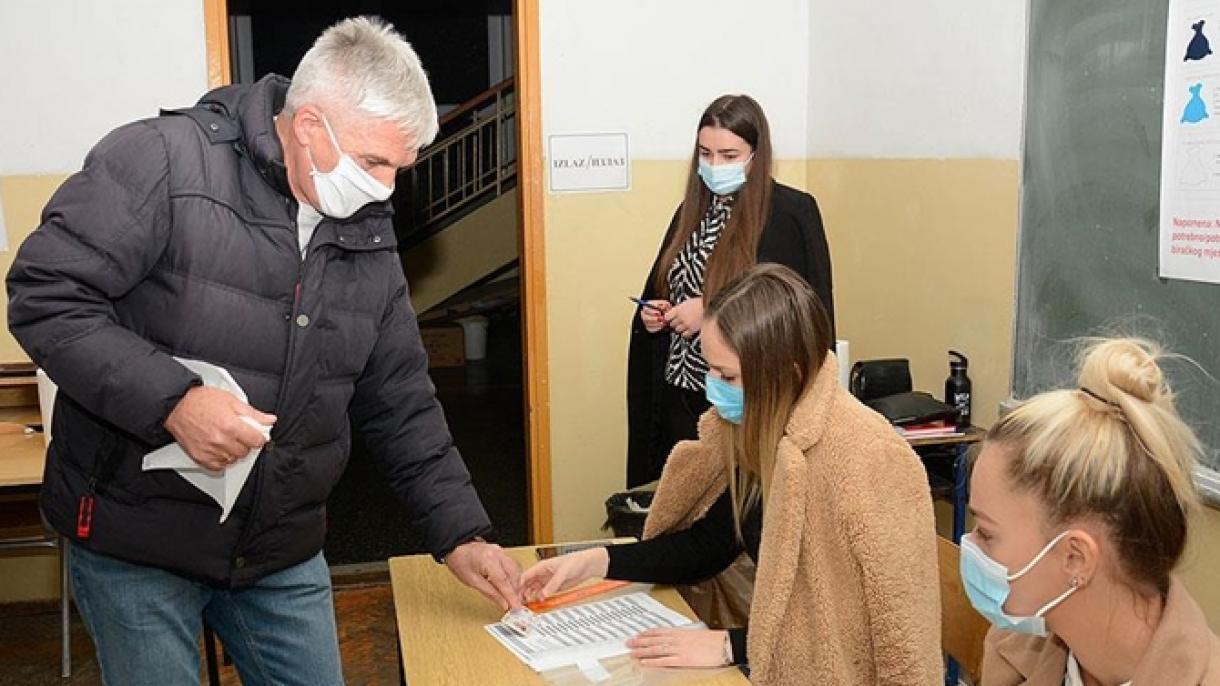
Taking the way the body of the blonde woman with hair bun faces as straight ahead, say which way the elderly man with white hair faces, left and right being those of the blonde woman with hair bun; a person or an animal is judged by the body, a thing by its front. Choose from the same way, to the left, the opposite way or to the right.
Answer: the opposite way

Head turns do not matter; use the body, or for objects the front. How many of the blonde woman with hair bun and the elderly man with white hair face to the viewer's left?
1

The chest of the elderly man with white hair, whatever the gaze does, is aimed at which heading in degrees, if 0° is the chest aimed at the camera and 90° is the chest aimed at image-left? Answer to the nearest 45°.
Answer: approximately 315°

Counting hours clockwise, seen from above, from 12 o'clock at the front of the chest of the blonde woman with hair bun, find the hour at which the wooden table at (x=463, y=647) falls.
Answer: The wooden table is roughly at 12 o'clock from the blonde woman with hair bun.

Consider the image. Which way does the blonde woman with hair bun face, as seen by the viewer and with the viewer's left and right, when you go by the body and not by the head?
facing to the left of the viewer

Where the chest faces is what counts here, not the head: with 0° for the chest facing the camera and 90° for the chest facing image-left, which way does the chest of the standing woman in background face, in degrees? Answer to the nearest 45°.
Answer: approximately 45°

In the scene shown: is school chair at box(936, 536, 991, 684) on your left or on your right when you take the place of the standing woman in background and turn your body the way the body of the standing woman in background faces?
on your left

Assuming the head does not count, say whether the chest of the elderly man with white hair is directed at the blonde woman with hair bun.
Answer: yes
